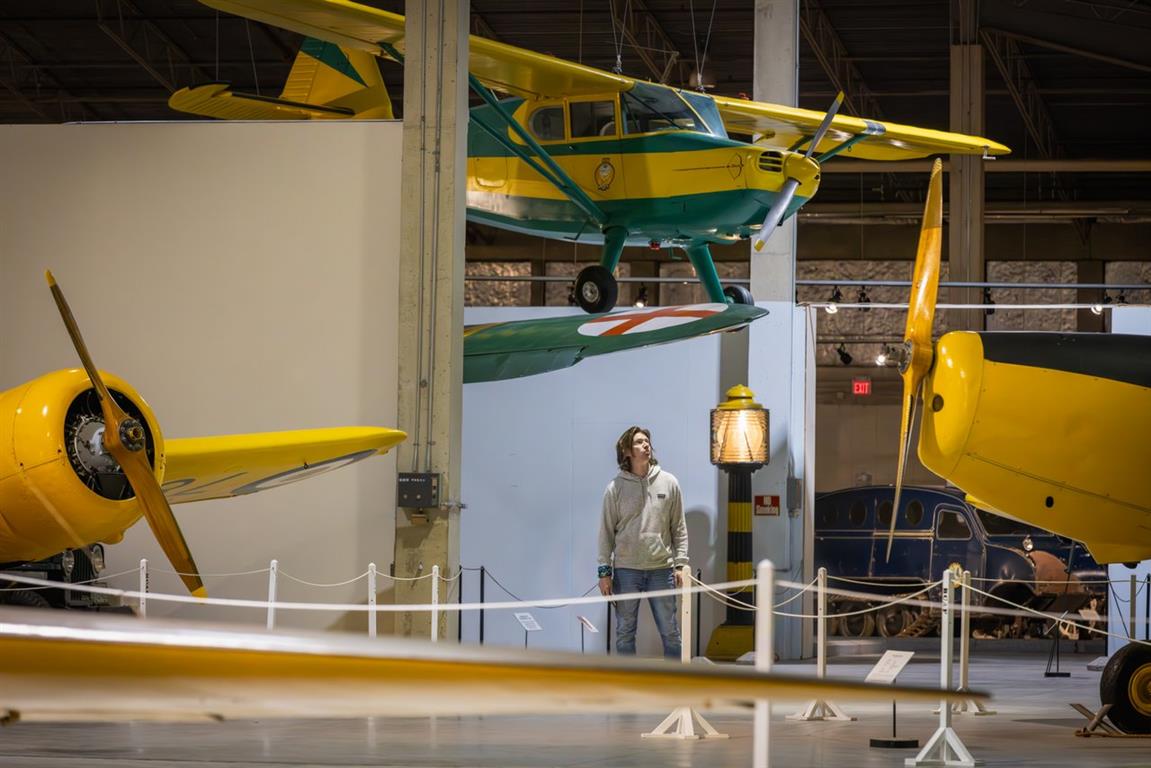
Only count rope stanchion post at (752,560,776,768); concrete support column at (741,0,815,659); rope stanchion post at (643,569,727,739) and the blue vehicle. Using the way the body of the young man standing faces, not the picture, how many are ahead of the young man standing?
2

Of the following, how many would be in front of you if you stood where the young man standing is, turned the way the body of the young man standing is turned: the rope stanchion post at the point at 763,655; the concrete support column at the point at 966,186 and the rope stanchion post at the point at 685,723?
2

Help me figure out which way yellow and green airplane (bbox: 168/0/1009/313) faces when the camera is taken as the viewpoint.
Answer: facing the viewer and to the right of the viewer

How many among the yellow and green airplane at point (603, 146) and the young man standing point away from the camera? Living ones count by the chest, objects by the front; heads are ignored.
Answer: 0

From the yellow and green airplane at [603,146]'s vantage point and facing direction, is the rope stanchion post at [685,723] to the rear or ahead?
ahead

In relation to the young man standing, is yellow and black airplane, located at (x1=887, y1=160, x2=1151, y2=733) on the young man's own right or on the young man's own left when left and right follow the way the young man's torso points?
on the young man's own left

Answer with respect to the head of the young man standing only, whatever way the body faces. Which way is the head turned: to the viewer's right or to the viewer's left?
to the viewer's right

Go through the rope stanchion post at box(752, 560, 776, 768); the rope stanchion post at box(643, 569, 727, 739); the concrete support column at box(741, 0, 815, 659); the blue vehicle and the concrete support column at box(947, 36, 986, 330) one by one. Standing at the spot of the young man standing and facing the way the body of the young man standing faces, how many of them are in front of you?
2

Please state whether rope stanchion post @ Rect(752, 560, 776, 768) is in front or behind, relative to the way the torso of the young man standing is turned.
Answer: in front
